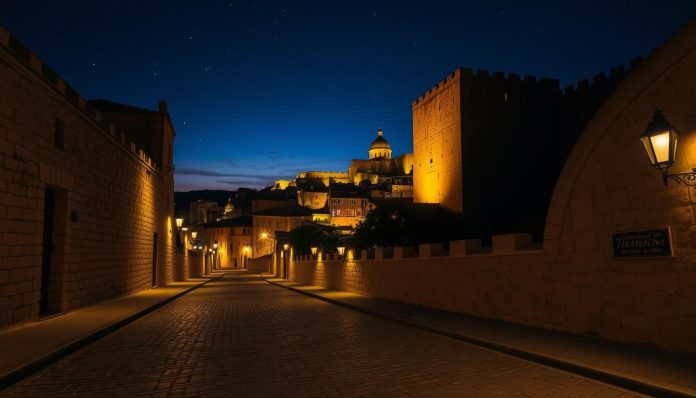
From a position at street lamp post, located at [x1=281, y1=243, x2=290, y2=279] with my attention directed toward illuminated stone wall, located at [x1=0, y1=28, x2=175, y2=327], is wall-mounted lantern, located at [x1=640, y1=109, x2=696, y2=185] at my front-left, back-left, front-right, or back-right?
front-left

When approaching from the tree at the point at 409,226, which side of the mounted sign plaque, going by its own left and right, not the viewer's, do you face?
right

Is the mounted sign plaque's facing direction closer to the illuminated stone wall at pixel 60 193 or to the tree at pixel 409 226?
the illuminated stone wall

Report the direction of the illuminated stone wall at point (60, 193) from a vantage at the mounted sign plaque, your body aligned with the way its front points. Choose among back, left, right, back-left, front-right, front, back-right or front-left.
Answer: front-right

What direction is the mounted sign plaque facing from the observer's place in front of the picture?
facing the viewer and to the left of the viewer

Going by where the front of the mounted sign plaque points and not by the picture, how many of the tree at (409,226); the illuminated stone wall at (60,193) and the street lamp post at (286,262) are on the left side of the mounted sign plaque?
0

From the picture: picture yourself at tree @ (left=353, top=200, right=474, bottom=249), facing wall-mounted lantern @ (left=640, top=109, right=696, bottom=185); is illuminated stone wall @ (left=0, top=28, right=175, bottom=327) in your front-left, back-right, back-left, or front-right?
front-right

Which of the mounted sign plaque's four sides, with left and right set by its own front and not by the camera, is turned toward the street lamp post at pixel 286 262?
right
